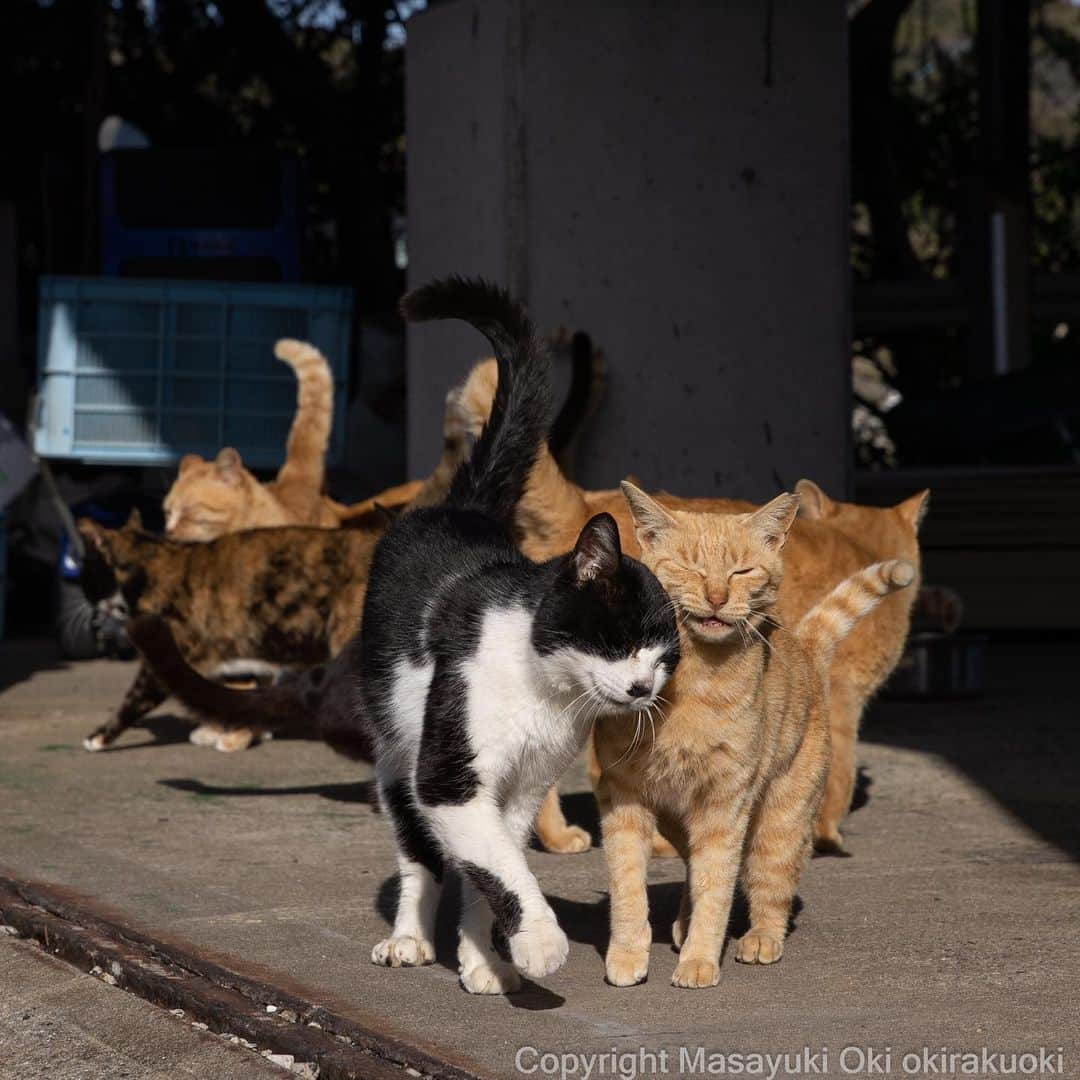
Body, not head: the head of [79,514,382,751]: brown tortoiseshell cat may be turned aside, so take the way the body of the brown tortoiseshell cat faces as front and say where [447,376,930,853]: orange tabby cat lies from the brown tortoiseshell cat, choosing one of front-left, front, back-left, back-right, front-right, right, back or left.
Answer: back-left

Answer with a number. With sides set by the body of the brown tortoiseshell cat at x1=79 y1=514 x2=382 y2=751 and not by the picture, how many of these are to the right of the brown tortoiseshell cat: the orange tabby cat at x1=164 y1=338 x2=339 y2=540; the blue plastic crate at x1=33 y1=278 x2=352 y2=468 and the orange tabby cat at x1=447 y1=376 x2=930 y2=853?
2

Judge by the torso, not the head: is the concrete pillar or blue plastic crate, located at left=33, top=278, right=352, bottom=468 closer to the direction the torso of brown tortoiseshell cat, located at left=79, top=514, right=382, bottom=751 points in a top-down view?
the blue plastic crate

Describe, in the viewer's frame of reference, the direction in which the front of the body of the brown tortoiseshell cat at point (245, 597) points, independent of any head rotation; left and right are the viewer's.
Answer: facing to the left of the viewer

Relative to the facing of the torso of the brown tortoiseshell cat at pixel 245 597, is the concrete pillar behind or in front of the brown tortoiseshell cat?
behind

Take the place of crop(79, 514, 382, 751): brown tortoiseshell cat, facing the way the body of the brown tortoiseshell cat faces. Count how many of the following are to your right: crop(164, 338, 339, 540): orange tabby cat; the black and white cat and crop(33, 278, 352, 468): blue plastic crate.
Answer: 2

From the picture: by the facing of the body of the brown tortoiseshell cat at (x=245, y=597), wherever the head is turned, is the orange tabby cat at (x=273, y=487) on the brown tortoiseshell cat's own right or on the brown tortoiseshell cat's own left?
on the brown tortoiseshell cat's own right

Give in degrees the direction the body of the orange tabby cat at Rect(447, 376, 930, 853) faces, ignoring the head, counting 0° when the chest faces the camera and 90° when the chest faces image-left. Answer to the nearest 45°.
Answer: approximately 270°

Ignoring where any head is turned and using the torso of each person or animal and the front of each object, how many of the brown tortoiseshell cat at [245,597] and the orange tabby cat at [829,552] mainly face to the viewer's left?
1

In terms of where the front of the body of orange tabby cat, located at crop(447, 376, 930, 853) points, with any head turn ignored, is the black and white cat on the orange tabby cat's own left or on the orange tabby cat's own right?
on the orange tabby cat's own right
